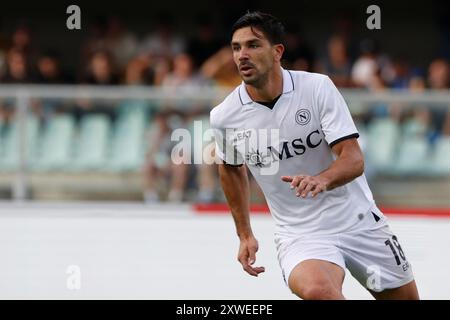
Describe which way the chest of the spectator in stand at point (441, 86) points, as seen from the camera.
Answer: toward the camera

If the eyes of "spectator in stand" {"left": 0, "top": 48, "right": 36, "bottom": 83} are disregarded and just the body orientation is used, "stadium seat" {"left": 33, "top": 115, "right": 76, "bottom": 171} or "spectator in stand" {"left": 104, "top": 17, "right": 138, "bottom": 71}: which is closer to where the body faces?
the stadium seat

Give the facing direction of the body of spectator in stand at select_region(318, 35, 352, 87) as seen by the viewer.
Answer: toward the camera

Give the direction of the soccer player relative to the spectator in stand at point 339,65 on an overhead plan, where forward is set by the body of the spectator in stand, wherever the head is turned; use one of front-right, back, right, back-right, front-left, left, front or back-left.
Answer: front

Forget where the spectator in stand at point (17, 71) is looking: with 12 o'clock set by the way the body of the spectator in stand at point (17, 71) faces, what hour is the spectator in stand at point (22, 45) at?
the spectator in stand at point (22, 45) is roughly at 6 o'clock from the spectator in stand at point (17, 71).

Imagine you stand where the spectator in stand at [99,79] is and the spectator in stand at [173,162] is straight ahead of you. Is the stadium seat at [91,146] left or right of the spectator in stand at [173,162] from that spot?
right

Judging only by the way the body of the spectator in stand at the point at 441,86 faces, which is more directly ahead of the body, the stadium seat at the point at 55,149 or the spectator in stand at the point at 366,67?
the stadium seat

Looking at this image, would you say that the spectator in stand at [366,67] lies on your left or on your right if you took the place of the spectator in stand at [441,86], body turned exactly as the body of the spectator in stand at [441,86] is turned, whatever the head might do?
on your right

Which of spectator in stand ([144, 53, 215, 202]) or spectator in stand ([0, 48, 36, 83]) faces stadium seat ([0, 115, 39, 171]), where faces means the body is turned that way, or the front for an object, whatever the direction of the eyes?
spectator in stand ([0, 48, 36, 83])

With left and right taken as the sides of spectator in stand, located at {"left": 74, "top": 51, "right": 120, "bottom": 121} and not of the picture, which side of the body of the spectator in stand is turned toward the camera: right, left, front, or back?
front

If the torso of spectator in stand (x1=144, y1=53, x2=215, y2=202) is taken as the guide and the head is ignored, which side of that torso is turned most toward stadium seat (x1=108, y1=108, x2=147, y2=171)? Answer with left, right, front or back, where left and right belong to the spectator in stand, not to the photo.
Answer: right
